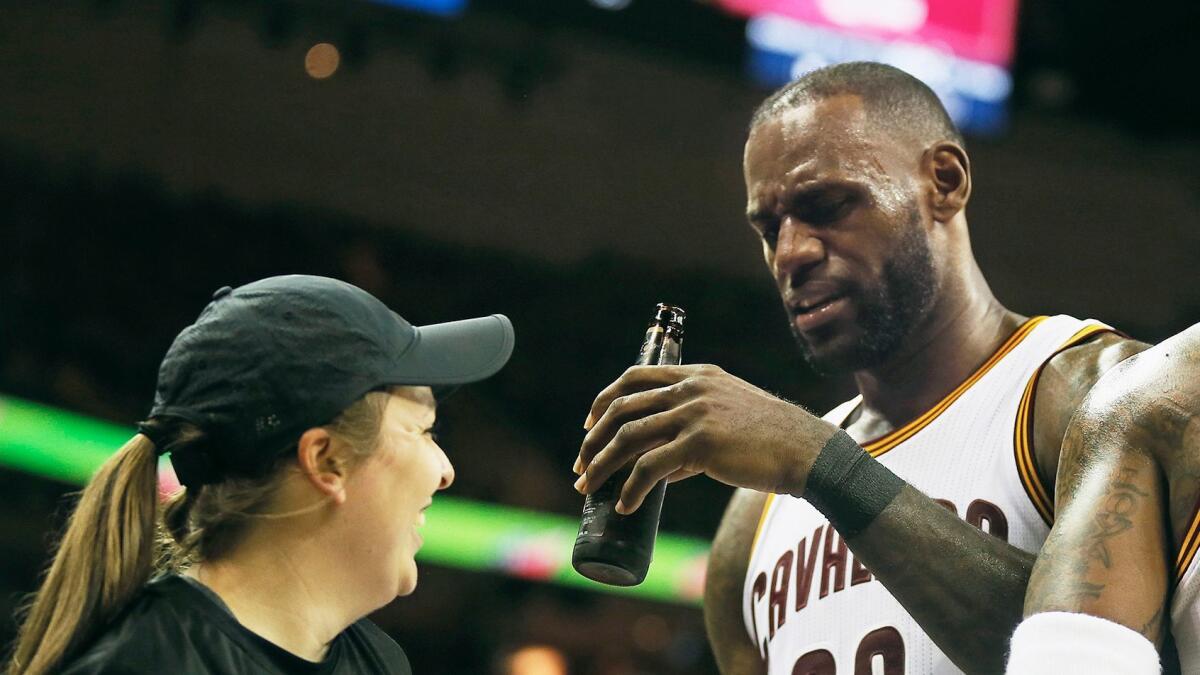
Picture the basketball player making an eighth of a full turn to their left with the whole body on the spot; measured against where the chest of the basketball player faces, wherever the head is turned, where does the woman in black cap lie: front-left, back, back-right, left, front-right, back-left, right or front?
front-right

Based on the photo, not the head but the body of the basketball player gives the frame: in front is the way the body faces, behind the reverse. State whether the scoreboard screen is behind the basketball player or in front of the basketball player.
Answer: behind

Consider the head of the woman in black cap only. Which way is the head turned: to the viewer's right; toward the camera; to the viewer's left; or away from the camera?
to the viewer's right

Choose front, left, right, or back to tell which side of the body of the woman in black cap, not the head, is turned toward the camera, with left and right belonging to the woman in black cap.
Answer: right

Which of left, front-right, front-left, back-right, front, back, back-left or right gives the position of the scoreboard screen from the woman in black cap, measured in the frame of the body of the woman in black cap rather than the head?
front-left

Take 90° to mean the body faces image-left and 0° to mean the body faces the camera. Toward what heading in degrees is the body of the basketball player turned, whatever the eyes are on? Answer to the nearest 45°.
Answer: approximately 45°
